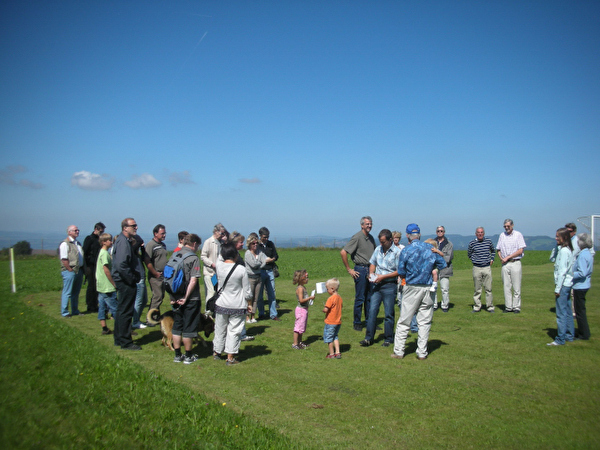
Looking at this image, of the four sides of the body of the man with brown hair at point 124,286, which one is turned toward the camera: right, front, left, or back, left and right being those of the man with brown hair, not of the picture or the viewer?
right

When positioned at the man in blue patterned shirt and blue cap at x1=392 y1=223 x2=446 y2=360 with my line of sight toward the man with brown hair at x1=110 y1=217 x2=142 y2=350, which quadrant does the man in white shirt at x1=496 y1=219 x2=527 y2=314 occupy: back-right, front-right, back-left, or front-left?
back-right

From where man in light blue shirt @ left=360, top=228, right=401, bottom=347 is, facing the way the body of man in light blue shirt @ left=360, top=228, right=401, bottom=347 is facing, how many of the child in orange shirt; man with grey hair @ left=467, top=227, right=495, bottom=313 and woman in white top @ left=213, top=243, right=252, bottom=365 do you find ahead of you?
2

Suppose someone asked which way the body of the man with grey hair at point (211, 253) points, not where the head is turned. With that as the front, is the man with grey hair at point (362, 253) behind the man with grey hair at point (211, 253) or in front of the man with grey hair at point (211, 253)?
in front

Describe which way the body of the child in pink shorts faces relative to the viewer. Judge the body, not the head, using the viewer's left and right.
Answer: facing to the right of the viewer

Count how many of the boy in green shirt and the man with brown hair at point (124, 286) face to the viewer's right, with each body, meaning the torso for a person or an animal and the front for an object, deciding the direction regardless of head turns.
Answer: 2

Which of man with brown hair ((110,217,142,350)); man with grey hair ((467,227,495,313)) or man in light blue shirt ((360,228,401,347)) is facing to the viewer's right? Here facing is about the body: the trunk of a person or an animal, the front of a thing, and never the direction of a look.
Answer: man with brown hair ((110,217,142,350))

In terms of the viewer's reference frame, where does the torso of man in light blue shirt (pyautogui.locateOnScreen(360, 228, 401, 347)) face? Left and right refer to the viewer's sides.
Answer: facing the viewer and to the left of the viewer

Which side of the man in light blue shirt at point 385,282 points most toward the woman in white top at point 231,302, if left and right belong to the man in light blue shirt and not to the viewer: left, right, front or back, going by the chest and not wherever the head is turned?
front

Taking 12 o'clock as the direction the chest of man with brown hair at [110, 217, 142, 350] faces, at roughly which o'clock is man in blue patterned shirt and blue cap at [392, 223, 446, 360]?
The man in blue patterned shirt and blue cap is roughly at 1 o'clock from the man with brown hair.

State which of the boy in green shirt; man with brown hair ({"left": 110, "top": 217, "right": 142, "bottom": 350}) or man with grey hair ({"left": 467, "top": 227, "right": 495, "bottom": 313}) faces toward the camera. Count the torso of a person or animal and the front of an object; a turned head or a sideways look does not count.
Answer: man with grey hair ({"left": 467, "top": 227, "right": 495, "bottom": 313})

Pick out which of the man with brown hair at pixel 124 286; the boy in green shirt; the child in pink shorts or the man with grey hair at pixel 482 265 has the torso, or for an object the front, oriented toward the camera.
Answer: the man with grey hair at pixel 482 265

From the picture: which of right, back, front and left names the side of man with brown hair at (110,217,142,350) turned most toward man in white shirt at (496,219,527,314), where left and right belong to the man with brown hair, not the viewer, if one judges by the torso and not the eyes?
front

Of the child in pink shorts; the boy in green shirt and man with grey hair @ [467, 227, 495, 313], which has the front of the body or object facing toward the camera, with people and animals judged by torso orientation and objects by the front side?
the man with grey hair

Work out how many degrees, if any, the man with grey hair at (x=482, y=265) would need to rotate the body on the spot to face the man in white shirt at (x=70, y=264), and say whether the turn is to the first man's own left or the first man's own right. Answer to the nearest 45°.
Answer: approximately 45° to the first man's own right

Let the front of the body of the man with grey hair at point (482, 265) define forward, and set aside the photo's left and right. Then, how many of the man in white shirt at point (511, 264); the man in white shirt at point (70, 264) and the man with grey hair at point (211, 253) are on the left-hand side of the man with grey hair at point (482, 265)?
1

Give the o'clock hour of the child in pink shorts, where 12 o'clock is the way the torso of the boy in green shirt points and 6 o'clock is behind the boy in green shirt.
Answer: The child in pink shorts is roughly at 1 o'clock from the boy in green shirt.

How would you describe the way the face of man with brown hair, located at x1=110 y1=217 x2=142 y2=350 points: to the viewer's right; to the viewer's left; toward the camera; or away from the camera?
to the viewer's right
